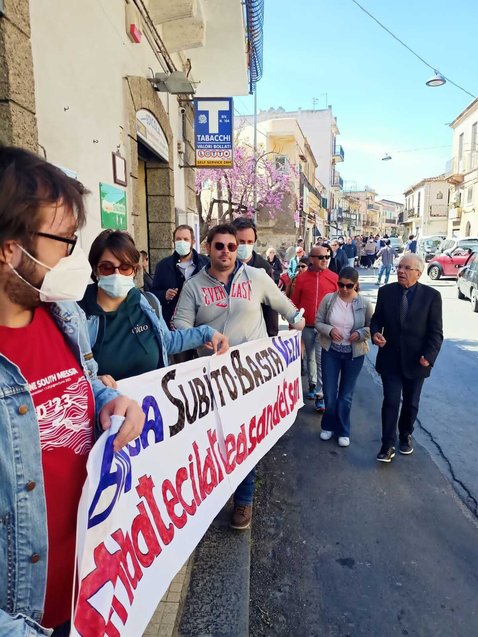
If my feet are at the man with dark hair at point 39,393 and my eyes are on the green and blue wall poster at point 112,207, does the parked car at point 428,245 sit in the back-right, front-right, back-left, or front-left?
front-right

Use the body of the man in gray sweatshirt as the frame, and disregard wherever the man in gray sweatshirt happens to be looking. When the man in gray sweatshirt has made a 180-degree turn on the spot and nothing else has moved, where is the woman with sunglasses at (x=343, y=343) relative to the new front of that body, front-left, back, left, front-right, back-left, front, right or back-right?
front-right

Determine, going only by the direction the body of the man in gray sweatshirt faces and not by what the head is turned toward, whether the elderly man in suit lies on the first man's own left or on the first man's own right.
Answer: on the first man's own left

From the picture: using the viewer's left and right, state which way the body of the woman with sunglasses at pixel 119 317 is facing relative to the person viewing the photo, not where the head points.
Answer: facing the viewer

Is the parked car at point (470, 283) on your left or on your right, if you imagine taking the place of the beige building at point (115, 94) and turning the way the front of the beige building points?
on your left

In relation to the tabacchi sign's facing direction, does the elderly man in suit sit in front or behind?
in front

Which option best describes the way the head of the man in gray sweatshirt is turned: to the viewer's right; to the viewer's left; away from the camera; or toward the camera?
toward the camera

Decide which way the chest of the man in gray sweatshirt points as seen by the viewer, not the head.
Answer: toward the camera

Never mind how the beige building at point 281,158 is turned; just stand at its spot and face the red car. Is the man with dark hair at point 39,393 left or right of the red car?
right

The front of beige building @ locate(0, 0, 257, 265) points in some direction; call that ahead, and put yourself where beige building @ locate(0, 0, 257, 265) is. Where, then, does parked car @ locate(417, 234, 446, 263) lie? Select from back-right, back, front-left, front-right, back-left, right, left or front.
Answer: left

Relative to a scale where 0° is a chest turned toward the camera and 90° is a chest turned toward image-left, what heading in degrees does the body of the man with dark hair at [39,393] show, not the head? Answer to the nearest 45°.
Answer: approximately 315°

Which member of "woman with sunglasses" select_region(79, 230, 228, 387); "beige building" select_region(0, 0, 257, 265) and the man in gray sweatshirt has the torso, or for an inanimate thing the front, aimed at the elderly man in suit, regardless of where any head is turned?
the beige building

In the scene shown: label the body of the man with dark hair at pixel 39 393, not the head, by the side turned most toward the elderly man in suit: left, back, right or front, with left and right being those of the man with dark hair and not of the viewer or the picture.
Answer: left

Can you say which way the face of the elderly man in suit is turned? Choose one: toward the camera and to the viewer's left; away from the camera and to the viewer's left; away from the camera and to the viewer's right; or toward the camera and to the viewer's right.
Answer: toward the camera and to the viewer's left

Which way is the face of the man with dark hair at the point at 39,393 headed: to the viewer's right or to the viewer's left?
to the viewer's right

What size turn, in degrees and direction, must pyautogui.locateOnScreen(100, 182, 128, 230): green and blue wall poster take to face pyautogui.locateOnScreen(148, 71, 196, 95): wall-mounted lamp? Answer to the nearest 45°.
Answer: approximately 90° to its left

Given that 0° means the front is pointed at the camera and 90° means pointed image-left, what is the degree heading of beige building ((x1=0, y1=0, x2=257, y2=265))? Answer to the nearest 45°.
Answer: approximately 315°

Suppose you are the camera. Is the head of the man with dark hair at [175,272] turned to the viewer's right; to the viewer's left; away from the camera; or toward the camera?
toward the camera
